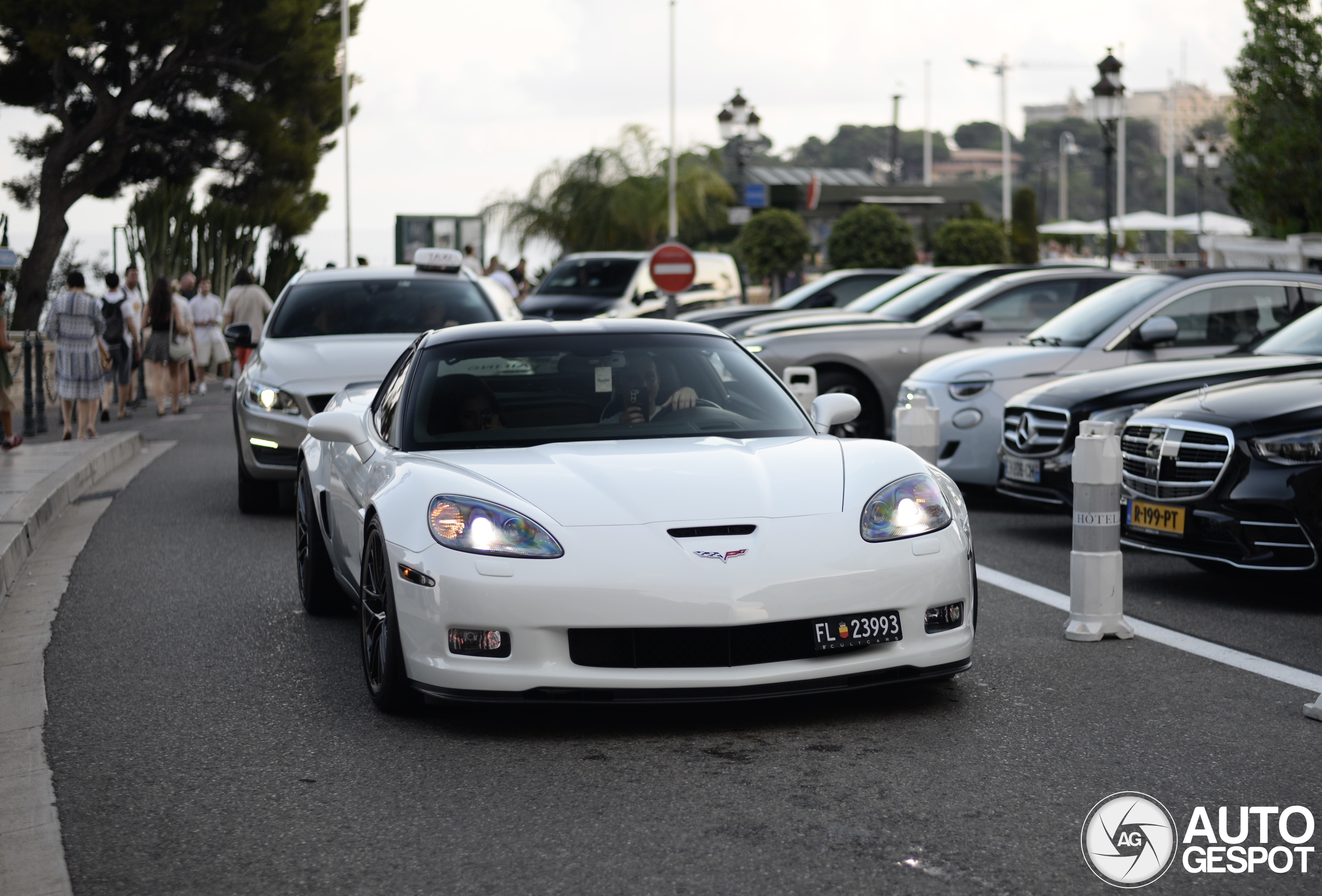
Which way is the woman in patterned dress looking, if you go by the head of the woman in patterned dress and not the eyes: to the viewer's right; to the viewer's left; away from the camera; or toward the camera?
away from the camera

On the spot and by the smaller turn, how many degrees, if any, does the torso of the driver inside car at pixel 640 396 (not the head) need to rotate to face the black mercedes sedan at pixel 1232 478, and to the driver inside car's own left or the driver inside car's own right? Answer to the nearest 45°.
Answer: approximately 135° to the driver inside car's own left

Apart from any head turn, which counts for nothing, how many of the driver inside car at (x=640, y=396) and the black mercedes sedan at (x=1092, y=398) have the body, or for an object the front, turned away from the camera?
0

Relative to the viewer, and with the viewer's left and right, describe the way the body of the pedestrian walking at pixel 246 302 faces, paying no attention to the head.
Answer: facing away from the viewer

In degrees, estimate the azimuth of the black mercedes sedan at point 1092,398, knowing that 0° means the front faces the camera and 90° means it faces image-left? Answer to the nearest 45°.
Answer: approximately 45°

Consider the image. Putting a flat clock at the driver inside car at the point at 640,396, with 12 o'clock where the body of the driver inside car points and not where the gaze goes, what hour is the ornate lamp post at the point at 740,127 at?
The ornate lamp post is roughly at 6 o'clock from the driver inside car.

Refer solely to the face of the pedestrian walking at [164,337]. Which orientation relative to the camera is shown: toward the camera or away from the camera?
away from the camera

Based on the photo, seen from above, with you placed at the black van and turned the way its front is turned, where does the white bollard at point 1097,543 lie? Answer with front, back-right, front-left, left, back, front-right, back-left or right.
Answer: front-left

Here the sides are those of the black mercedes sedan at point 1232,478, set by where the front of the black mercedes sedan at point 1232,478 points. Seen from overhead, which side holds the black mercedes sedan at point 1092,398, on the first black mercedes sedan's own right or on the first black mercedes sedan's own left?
on the first black mercedes sedan's own right
